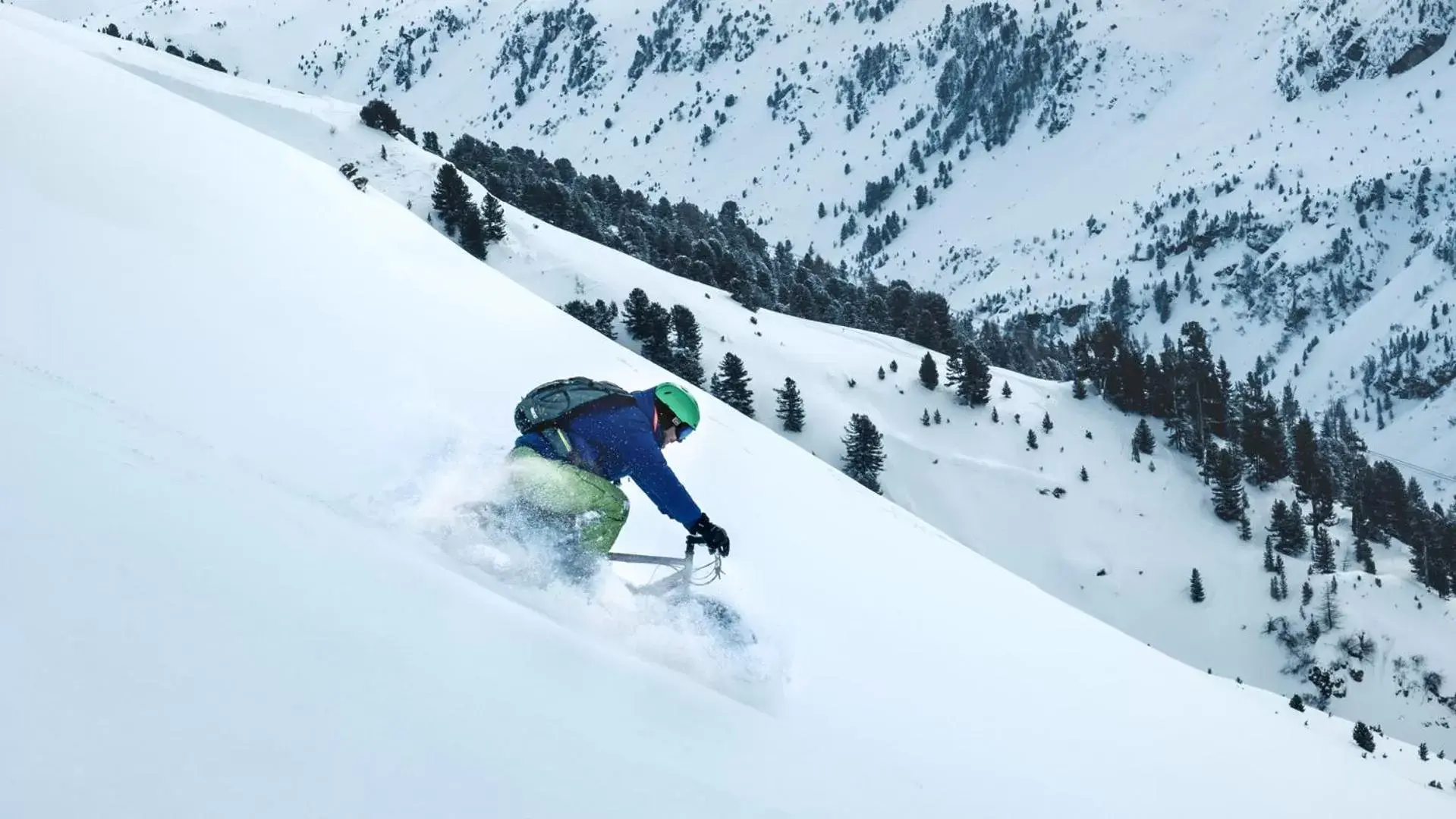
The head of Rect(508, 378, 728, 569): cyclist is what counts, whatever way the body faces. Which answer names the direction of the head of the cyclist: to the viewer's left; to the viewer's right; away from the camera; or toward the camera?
to the viewer's right

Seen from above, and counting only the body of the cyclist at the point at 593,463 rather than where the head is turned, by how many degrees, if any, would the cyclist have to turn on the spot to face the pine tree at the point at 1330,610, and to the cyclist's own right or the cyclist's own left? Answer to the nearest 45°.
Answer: approximately 45° to the cyclist's own left

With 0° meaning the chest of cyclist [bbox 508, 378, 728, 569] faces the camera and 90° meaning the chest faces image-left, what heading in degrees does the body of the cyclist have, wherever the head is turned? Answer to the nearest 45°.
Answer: approximately 270°

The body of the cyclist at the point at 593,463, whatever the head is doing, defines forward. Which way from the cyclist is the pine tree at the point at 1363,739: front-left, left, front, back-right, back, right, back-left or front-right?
front-left
